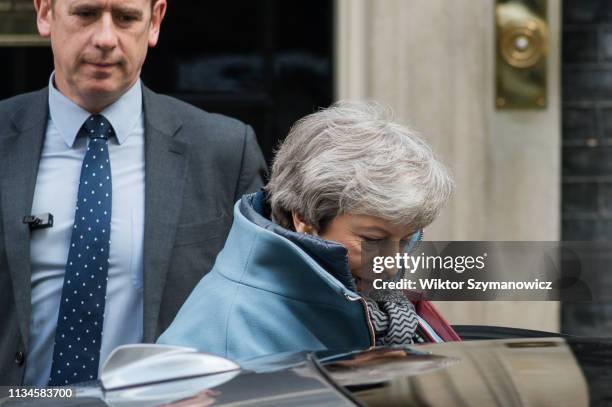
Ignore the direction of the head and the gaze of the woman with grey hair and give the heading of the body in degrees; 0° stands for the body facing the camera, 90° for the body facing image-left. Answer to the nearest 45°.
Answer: approximately 270°

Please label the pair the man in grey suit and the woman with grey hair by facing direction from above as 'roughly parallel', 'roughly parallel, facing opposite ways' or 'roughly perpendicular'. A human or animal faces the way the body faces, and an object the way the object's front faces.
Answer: roughly perpendicular

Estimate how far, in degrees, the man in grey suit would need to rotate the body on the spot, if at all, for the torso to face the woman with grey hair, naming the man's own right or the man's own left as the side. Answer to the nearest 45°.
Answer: approximately 45° to the man's own left

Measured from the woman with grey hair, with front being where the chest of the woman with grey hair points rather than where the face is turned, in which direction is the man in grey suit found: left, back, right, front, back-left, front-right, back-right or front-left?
back-left

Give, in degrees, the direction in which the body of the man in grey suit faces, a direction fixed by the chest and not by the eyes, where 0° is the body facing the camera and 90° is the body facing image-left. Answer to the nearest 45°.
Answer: approximately 0°

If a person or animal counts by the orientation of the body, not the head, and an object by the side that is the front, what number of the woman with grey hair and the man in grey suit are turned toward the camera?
1
